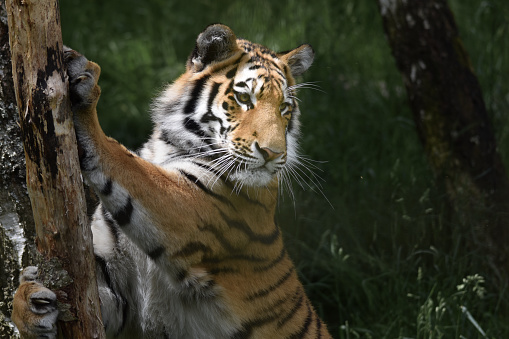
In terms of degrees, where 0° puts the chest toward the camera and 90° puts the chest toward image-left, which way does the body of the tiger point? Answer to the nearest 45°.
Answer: approximately 45°

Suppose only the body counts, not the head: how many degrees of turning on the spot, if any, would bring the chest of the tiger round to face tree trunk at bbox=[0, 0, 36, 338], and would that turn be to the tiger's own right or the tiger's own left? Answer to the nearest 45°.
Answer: approximately 45° to the tiger's own right

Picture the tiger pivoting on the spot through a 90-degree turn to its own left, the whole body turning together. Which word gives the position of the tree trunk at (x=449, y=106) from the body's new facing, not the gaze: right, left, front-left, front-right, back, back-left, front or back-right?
left

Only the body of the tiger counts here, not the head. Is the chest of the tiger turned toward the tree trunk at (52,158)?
yes
